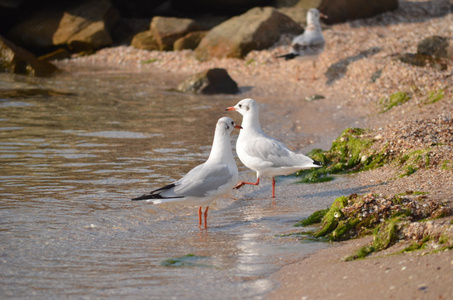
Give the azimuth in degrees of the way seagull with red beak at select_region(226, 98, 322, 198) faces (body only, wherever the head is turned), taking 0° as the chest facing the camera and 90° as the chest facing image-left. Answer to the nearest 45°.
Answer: approximately 90°

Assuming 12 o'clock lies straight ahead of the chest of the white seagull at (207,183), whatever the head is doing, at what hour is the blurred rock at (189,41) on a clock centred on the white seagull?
The blurred rock is roughly at 9 o'clock from the white seagull.

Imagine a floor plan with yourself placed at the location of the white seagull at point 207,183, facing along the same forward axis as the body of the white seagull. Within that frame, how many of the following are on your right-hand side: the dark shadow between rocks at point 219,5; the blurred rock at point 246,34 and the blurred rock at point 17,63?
0

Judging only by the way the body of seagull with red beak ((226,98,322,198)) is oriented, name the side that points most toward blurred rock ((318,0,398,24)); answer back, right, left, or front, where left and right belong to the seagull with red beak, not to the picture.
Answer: right

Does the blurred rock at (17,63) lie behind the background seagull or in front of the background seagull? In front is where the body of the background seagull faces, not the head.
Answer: behind

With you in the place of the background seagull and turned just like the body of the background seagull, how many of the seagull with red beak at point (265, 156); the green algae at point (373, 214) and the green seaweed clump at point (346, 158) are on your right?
3

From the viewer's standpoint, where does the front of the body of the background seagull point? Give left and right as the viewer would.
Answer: facing to the right of the viewer

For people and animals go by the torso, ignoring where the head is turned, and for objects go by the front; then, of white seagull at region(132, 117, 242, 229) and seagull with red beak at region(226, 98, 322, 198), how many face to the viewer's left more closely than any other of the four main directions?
1

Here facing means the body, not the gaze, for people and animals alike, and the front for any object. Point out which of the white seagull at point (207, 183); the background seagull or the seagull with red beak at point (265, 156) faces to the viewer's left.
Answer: the seagull with red beak

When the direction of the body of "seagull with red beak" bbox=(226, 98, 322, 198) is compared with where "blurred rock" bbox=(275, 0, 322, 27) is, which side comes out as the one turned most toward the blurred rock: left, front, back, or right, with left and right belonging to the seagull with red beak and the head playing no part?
right

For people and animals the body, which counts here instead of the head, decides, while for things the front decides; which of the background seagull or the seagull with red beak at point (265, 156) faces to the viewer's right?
the background seagull

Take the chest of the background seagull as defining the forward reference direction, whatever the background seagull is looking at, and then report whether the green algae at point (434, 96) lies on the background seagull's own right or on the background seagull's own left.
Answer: on the background seagull's own right

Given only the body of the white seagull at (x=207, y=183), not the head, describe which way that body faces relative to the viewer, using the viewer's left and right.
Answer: facing to the right of the viewer

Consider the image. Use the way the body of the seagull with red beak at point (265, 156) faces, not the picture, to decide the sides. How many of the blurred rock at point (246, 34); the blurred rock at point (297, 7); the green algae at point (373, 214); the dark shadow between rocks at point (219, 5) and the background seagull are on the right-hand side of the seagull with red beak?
4

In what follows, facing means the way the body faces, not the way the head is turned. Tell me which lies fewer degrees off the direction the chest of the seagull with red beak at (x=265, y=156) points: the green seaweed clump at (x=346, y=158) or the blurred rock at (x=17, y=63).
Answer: the blurred rock

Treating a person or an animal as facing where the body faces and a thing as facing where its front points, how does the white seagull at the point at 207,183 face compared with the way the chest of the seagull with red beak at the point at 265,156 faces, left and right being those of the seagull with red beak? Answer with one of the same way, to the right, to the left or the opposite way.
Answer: the opposite way
